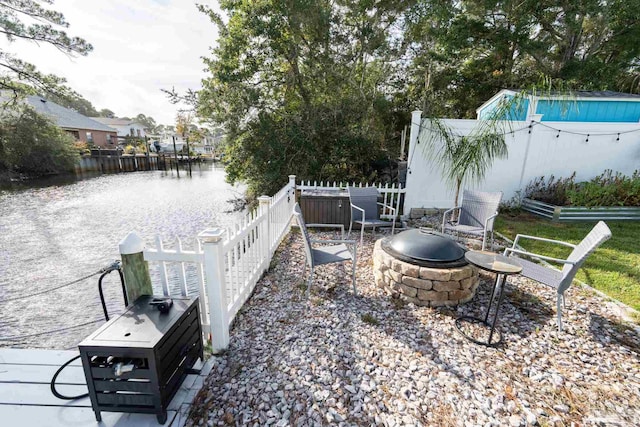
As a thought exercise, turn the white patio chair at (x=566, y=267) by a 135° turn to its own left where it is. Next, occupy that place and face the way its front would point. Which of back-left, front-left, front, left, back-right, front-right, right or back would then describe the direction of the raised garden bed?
back-left

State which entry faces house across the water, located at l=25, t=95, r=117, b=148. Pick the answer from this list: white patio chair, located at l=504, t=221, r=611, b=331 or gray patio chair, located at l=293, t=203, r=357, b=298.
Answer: white patio chair, located at l=504, t=221, r=611, b=331

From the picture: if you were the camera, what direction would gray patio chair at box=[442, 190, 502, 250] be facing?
facing the viewer and to the left of the viewer

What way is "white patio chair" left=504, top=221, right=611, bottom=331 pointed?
to the viewer's left

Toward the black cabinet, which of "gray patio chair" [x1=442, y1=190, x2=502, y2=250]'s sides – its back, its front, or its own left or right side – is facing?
front

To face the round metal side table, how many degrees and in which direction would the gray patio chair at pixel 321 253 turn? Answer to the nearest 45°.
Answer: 0° — it already faces it

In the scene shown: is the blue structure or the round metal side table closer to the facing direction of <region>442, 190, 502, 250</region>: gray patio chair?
the round metal side table

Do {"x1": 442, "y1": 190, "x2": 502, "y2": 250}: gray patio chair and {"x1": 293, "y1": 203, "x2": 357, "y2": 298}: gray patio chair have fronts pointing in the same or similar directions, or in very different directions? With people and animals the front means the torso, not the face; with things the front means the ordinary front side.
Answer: very different directions

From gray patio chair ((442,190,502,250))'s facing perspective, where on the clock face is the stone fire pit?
The stone fire pit is roughly at 11 o'clock from the gray patio chair.

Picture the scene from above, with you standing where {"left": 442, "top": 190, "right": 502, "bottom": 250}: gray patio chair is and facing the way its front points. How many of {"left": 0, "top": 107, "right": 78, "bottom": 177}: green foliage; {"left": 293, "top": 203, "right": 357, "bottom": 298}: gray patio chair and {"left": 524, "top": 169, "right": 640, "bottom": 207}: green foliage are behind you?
1

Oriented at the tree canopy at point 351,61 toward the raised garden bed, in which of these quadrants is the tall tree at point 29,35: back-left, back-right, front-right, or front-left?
back-right

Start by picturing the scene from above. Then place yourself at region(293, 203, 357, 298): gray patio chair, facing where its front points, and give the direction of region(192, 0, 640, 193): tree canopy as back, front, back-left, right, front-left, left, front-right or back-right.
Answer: left

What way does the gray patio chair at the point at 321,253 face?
to the viewer's right

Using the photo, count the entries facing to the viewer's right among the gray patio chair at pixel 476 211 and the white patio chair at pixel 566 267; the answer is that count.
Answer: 0

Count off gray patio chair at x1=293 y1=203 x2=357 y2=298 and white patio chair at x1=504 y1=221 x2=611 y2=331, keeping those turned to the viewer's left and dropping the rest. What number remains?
1

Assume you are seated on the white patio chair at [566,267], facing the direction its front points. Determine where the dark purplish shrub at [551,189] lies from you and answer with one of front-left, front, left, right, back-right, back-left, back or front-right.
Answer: right

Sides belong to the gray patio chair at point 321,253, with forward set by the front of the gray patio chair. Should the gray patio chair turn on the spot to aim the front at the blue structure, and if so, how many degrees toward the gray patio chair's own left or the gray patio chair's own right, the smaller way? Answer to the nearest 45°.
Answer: approximately 45° to the gray patio chair's own left

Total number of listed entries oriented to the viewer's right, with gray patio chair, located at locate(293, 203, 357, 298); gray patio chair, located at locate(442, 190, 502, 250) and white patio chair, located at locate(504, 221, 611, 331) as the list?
1

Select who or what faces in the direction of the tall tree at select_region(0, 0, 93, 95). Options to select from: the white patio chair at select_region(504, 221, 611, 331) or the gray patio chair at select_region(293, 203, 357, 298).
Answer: the white patio chair at select_region(504, 221, 611, 331)

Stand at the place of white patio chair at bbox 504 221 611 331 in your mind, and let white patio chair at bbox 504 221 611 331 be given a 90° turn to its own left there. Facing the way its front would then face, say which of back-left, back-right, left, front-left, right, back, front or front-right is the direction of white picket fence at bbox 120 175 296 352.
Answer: front-right
